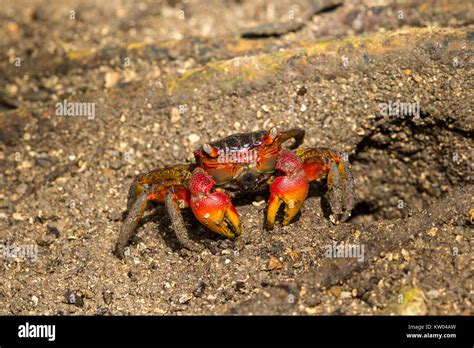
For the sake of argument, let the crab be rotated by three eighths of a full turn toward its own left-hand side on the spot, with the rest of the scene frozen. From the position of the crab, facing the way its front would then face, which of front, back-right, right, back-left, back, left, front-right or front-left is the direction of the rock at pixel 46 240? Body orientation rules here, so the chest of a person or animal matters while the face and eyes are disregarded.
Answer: back-left

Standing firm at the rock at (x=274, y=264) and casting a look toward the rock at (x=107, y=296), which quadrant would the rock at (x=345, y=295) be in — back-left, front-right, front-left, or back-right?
back-left

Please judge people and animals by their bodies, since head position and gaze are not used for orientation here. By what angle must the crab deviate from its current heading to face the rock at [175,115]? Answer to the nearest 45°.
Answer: approximately 135° to its right

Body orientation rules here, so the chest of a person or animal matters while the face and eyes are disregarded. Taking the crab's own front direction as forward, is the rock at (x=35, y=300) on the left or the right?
on its right

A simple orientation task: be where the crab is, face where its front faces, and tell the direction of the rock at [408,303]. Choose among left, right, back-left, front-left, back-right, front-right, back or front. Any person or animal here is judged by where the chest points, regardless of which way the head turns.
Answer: front-left

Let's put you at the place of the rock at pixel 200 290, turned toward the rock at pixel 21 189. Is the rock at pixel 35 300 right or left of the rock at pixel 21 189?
left

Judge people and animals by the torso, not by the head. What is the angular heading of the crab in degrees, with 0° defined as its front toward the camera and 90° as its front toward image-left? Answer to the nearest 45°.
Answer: approximately 0°
